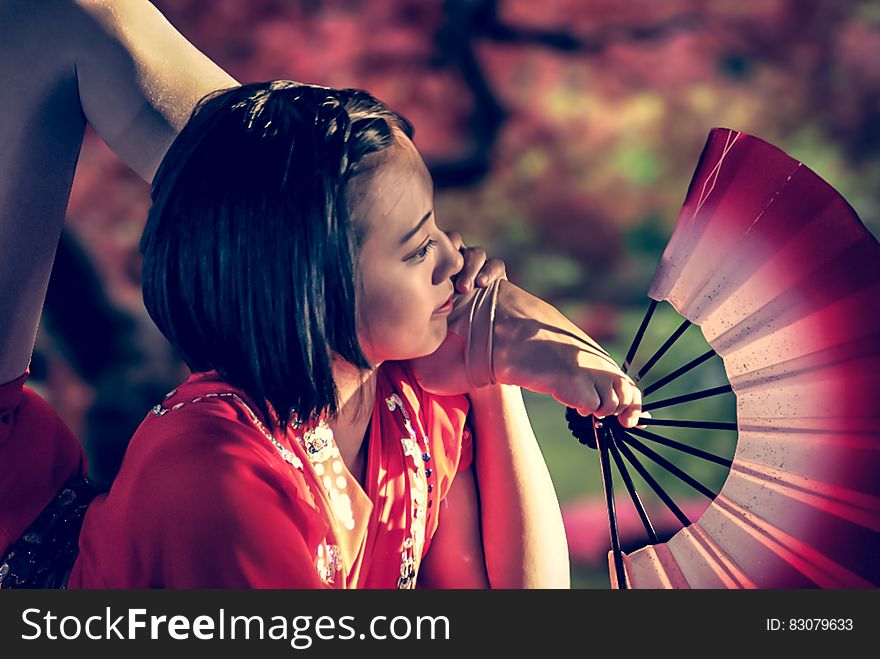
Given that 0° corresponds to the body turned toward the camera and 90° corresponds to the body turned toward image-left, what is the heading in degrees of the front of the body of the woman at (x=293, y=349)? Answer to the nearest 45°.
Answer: approximately 315°

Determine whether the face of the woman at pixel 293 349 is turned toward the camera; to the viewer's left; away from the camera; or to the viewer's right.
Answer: to the viewer's right
